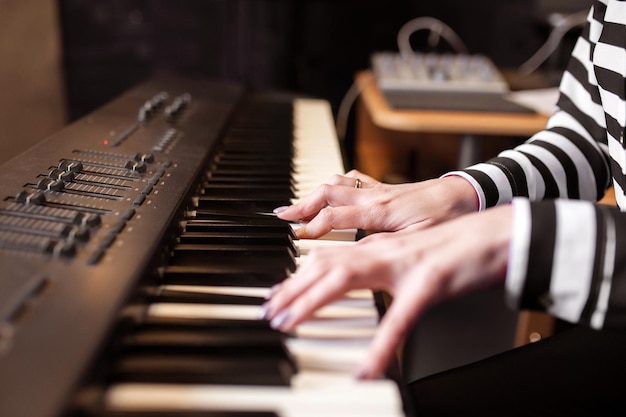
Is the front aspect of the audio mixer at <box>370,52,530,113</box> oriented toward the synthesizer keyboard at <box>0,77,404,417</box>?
yes

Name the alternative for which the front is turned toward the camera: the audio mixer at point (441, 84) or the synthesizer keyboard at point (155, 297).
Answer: the audio mixer at point (441, 84)

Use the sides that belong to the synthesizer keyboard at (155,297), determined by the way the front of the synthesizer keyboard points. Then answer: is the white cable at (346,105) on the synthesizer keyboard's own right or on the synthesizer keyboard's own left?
on the synthesizer keyboard's own left

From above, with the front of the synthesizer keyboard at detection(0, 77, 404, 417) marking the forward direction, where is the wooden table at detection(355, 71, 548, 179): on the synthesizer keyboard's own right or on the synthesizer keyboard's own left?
on the synthesizer keyboard's own left

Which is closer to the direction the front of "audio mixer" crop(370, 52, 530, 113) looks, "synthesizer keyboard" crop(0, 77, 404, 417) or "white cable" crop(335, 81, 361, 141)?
the synthesizer keyboard

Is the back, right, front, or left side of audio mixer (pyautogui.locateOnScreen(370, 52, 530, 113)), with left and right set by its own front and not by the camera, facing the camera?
front

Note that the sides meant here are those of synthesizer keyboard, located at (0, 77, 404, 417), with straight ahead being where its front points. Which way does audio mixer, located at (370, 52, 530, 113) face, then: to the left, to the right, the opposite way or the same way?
to the right

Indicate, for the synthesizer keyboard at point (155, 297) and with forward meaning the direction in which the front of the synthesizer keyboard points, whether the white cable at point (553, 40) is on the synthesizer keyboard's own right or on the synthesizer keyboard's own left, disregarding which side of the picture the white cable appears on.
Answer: on the synthesizer keyboard's own left

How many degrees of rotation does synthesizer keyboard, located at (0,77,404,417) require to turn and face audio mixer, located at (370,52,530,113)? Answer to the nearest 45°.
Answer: approximately 45° to its left

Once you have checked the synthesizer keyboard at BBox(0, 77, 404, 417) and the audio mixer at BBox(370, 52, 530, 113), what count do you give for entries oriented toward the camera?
1

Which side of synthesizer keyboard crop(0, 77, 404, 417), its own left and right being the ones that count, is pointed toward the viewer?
right

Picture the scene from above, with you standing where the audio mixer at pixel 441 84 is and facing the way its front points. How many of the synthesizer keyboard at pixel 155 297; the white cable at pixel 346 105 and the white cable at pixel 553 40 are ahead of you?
1
